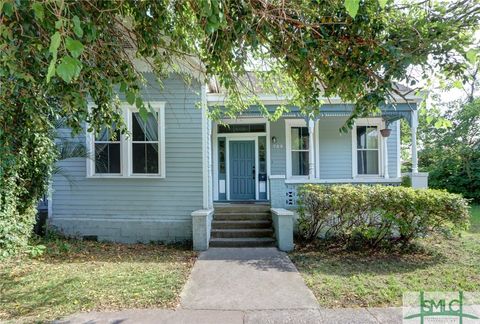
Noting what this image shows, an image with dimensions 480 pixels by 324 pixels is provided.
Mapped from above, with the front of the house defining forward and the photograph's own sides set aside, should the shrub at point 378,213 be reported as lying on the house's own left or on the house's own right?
on the house's own left

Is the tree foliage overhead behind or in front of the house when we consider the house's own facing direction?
in front

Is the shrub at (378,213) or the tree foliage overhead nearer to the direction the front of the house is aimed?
the tree foliage overhead

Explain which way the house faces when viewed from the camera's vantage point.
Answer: facing the viewer
